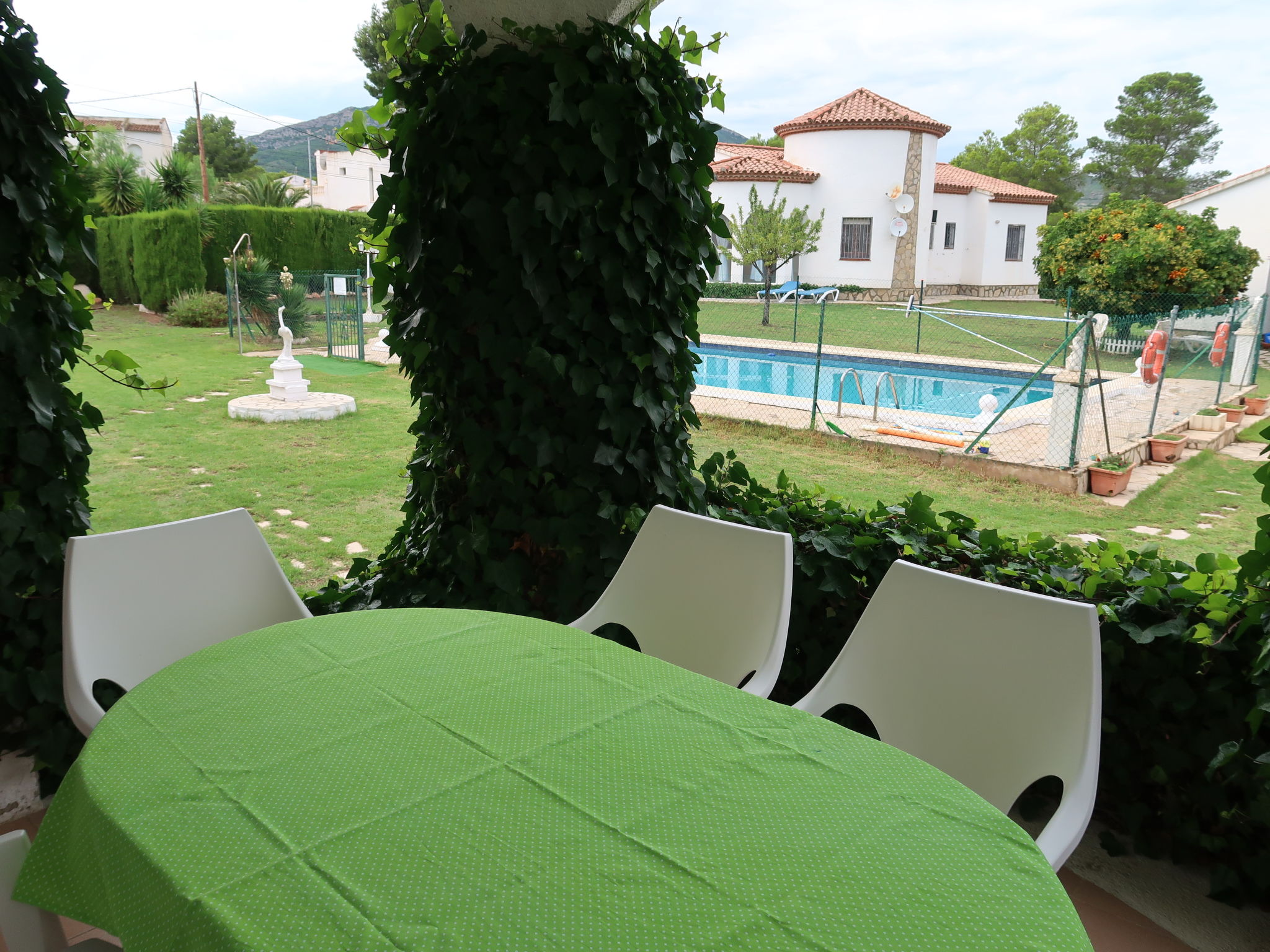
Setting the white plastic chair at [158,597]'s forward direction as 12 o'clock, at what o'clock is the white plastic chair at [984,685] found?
the white plastic chair at [984,685] is roughly at 12 o'clock from the white plastic chair at [158,597].

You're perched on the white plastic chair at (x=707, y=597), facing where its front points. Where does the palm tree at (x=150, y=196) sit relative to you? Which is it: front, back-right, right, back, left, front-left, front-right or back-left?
right

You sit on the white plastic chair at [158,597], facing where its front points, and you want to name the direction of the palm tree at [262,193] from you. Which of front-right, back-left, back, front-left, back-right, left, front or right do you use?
back-left

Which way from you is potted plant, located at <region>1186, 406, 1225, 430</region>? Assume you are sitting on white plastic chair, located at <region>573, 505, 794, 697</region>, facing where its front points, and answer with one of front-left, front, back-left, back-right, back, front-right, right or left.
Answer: back

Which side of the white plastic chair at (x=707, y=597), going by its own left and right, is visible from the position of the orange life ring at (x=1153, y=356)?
back

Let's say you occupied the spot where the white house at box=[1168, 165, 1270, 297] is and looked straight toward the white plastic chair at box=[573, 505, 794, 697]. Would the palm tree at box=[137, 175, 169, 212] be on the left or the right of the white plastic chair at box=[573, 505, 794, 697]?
right

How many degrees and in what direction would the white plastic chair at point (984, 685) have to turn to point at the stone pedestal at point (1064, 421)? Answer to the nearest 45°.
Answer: approximately 135° to its right

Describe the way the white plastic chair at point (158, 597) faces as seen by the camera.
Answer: facing the viewer and to the right of the viewer

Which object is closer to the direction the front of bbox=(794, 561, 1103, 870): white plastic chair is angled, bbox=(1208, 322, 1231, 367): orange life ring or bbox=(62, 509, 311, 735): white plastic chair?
the white plastic chair

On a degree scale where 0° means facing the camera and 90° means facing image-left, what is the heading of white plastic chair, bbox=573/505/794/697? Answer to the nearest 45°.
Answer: approximately 45°

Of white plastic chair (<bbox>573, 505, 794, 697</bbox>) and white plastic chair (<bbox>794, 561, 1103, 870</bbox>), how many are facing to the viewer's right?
0

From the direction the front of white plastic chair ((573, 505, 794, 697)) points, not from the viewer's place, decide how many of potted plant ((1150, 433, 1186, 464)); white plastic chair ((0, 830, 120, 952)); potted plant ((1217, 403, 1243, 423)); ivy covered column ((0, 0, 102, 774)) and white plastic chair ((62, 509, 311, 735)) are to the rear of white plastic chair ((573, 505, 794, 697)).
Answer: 2

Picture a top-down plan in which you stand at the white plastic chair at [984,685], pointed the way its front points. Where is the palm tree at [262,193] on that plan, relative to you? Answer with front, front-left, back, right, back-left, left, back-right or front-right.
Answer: right

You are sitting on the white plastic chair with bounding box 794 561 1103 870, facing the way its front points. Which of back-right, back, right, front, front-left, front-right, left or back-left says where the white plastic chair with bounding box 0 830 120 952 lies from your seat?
front

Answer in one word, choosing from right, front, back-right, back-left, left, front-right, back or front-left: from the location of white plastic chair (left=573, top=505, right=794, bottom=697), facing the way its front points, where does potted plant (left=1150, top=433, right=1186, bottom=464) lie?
back

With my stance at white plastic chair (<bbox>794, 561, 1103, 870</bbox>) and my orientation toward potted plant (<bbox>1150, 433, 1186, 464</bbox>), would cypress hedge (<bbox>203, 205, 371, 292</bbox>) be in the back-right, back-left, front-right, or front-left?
front-left

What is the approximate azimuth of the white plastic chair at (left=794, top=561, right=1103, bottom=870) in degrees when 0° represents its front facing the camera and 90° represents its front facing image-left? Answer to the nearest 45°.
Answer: approximately 45°

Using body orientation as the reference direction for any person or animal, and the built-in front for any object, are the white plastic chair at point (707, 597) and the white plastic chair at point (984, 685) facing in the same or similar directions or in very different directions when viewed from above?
same or similar directions

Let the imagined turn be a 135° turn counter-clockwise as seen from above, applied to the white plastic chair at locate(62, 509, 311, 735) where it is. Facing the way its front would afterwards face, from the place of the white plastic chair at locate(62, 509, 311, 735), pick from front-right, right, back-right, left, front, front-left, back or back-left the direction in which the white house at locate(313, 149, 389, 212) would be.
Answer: front
